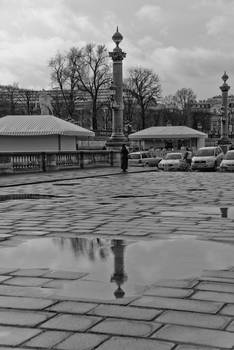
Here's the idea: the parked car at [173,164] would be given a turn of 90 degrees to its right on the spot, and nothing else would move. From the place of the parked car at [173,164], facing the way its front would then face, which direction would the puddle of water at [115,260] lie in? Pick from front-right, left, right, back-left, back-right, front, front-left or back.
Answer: back-left

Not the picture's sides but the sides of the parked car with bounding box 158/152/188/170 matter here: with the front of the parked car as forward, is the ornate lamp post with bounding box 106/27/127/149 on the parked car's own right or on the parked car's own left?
on the parked car's own right

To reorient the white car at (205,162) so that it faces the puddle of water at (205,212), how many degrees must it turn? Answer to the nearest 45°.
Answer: approximately 45° to its left

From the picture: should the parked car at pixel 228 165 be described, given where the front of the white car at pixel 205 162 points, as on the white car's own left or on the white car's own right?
on the white car's own left

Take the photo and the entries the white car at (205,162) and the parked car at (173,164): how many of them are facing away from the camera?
0

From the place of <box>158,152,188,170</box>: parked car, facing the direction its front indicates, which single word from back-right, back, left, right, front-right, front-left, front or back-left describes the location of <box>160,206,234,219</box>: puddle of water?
front-left

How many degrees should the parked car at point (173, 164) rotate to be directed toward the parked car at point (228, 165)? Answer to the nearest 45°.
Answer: approximately 90° to its left

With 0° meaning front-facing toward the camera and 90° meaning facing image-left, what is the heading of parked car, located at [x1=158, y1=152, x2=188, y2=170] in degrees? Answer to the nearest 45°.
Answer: approximately 45°

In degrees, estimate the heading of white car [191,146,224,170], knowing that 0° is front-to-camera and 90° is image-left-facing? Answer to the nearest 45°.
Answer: approximately 45°

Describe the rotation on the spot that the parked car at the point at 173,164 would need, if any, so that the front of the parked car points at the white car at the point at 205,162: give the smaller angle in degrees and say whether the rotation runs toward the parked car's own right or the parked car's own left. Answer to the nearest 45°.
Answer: approximately 135° to the parked car's own left

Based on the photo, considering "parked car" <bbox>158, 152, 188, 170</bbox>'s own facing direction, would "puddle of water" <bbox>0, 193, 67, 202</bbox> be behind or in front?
in front
